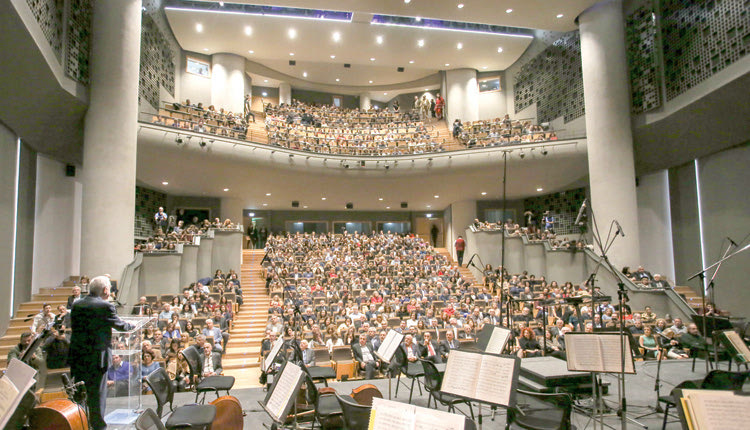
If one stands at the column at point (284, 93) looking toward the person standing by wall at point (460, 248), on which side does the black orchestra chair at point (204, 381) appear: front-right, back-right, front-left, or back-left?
front-right

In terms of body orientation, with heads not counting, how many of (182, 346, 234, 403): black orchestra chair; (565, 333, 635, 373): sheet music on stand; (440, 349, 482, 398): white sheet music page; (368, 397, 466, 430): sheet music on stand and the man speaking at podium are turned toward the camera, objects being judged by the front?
3

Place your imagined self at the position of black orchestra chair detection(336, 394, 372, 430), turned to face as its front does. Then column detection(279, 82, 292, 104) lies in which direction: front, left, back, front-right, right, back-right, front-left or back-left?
front-left

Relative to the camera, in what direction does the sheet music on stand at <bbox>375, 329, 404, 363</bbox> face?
facing the viewer and to the left of the viewer

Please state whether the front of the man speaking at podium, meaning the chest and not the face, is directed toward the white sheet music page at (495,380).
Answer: no

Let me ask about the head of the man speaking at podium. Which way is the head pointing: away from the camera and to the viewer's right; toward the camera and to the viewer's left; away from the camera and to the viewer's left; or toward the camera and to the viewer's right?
away from the camera and to the viewer's right

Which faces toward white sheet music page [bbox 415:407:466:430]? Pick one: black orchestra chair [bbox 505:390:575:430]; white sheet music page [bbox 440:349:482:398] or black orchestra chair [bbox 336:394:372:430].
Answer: white sheet music page [bbox 440:349:482:398]

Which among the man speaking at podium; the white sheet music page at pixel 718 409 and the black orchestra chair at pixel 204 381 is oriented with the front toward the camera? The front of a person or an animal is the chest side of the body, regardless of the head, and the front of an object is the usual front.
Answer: the white sheet music page

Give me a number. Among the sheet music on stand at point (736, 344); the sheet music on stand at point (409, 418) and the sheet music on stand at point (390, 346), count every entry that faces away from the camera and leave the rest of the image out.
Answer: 0

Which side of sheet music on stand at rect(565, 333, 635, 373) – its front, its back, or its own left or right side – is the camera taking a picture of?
front

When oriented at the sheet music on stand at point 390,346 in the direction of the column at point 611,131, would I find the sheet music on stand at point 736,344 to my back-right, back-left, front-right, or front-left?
front-right

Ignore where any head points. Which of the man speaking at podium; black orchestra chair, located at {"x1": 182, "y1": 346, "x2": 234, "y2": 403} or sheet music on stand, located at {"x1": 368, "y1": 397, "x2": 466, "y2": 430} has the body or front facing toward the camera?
the sheet music on stand

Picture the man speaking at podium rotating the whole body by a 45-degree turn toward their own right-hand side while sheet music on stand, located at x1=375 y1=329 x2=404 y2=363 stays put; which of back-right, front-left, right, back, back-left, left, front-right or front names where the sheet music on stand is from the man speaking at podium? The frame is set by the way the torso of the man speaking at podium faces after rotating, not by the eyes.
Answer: front

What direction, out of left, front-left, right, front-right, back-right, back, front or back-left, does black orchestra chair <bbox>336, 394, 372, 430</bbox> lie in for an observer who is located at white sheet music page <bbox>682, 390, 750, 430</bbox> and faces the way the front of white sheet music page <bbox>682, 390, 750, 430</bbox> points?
right

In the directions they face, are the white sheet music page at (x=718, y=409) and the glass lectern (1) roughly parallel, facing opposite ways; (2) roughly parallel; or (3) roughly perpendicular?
roughly parallel, facing opposite ways

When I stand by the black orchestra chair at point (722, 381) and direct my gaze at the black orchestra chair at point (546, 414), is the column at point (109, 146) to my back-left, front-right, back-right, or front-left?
front-right

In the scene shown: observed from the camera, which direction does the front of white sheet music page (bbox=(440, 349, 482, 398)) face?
facing the viewer

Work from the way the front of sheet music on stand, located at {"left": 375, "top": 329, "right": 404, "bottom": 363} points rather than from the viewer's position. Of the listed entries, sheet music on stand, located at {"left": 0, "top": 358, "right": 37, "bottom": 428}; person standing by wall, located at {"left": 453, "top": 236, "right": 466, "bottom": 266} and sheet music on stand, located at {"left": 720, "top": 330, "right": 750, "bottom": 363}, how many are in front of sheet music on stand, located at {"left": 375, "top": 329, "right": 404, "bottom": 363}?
1

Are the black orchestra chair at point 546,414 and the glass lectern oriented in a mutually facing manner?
no
